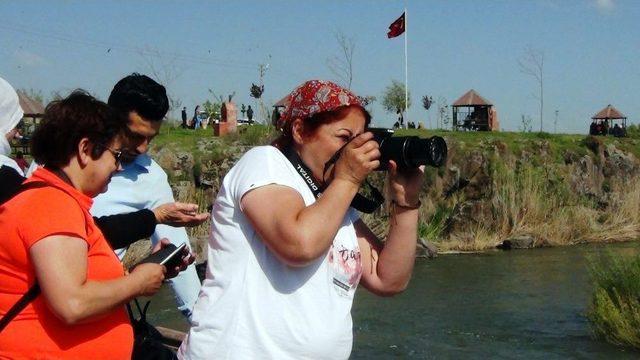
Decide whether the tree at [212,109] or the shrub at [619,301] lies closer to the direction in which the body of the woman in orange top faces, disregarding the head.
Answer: the shrub

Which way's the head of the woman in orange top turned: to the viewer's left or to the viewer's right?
to the viewer's right

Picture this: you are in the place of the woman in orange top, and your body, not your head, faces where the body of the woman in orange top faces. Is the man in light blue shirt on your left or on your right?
on your left

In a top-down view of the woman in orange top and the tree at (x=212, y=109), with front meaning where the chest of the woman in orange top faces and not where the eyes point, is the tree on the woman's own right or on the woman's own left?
on the woman's own left

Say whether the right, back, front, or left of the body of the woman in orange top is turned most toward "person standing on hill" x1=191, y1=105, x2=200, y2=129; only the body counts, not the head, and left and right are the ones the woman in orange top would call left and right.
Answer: left

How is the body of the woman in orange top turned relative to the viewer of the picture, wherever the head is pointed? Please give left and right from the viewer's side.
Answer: facing to the right of the viewer
